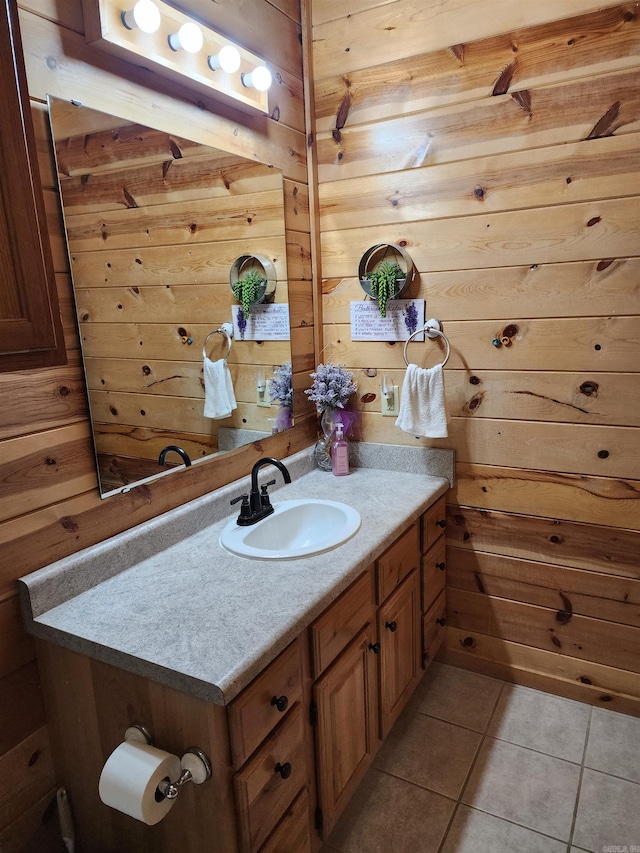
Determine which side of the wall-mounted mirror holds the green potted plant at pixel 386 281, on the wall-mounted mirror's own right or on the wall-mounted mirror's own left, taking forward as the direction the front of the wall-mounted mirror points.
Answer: on the wall-mounted mirror's own left

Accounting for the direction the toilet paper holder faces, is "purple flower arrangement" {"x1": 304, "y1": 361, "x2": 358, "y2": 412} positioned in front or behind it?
behind

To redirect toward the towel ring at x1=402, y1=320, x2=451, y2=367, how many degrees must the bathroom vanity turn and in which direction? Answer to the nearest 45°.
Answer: approximately 90° to its left

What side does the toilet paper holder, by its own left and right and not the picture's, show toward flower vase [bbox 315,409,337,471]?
back

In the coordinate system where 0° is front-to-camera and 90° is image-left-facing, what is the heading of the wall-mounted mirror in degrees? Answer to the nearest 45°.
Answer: approximately 315°

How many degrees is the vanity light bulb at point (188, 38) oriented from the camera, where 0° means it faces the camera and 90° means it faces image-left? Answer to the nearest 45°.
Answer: approximately 315°
